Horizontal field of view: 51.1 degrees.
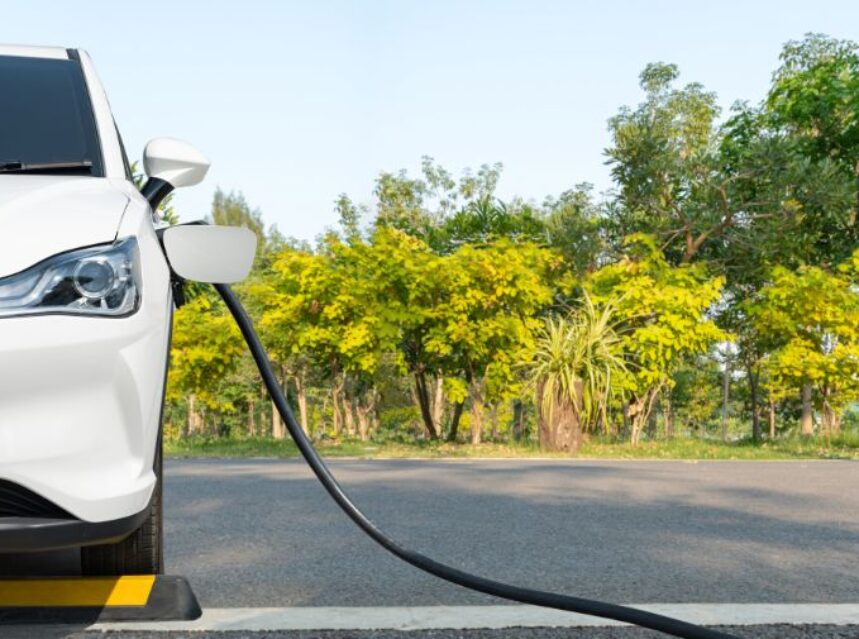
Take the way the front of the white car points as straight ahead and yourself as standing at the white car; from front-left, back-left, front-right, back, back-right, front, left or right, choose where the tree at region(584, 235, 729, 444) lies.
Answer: back-left

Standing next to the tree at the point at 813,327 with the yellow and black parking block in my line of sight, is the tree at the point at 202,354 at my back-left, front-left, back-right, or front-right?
front-right

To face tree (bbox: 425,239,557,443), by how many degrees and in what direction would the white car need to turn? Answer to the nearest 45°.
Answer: approximately 135° to its left

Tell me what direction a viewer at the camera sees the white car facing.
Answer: facing the viewer

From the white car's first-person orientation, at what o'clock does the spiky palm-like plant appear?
The spiky palm-like plant is roughly at 7 o'clock from the white car.

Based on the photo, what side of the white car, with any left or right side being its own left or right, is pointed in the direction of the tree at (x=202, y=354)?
back

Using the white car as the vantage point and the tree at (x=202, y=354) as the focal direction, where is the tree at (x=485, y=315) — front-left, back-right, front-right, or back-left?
front-right

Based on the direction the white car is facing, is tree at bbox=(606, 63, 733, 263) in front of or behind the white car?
behind

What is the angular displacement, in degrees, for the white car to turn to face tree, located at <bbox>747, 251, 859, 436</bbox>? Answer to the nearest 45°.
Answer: approximately 135° to its left
